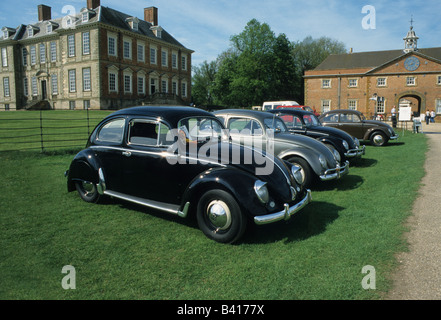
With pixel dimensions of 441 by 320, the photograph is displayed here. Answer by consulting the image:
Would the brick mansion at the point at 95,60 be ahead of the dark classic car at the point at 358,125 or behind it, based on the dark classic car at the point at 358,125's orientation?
behind

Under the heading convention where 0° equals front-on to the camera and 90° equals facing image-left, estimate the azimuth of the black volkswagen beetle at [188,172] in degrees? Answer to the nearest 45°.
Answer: approximately 315°

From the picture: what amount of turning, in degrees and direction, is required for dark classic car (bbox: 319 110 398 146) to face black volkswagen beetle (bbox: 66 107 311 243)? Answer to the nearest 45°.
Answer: approximately 90° to its right

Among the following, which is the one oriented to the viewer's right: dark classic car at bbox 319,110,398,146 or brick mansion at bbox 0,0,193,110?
the dark classic car

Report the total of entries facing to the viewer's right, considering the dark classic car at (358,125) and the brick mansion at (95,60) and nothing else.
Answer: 1

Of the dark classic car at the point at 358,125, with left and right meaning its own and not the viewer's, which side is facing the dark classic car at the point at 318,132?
right

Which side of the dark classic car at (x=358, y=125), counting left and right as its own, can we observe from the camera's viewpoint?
right

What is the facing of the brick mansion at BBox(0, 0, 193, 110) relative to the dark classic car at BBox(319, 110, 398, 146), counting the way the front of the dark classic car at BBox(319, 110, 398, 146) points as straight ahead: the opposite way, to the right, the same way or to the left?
to the right

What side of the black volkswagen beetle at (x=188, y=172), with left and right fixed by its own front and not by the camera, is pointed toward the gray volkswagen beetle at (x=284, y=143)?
left

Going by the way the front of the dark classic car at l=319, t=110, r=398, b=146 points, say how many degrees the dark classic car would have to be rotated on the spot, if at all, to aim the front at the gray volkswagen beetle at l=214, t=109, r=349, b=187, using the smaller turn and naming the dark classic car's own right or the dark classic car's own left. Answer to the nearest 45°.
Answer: approximately 90° to the dark classic car's own right

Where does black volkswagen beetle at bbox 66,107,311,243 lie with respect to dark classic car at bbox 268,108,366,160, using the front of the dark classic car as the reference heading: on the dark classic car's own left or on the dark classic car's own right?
on the dark classic car's own right

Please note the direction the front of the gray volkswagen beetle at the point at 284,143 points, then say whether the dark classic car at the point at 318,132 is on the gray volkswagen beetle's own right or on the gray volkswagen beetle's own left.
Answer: on the gray volkswagen beetle's own left

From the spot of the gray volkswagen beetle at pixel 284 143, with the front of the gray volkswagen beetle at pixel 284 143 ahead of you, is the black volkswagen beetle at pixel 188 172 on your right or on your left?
on your right
